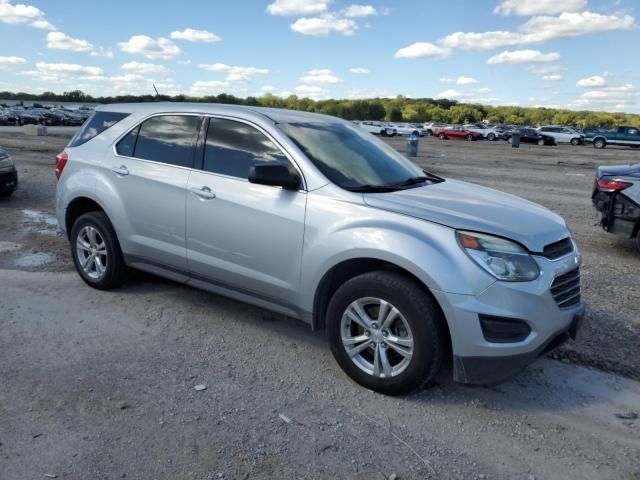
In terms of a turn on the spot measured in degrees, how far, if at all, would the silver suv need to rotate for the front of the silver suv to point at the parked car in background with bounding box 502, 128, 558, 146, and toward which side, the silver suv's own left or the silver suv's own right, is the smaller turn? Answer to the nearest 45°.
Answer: approximately 135° to the silver suv's own left

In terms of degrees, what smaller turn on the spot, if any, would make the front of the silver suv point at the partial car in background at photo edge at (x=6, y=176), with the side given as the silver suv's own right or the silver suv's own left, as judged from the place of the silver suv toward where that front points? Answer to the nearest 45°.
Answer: approximately 180°

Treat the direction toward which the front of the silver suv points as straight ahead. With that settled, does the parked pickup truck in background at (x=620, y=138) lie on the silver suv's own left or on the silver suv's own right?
on the silver suv's own left
